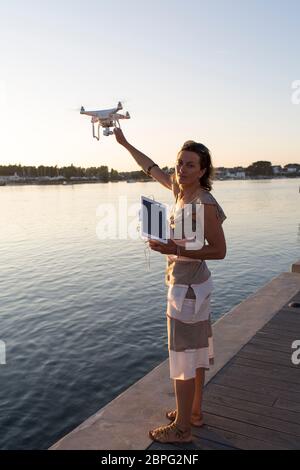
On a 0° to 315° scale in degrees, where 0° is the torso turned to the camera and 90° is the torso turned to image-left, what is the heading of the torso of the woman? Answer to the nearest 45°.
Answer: approximately 45°
